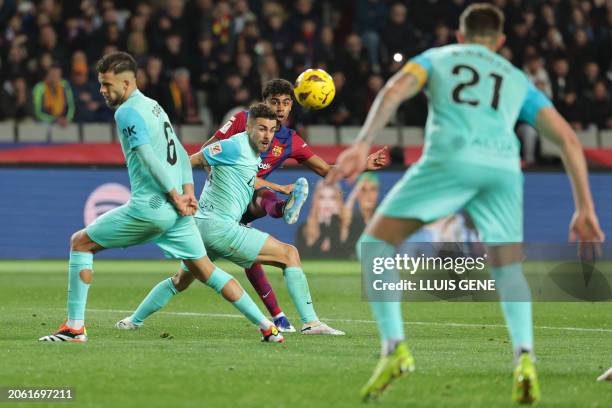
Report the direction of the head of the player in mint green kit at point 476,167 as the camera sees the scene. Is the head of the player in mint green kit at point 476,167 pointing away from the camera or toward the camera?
away from the camera

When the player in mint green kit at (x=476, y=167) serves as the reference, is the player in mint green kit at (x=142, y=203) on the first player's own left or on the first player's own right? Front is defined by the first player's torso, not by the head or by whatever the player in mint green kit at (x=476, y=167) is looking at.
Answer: on the first player's own left

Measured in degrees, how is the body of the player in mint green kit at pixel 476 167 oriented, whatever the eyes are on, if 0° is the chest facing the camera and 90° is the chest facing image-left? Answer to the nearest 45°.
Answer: approximately 180°

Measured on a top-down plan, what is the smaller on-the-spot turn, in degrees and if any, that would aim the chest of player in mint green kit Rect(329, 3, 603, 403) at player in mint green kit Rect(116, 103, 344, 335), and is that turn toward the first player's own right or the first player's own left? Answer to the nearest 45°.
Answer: approximately 45° to the first player's own left
